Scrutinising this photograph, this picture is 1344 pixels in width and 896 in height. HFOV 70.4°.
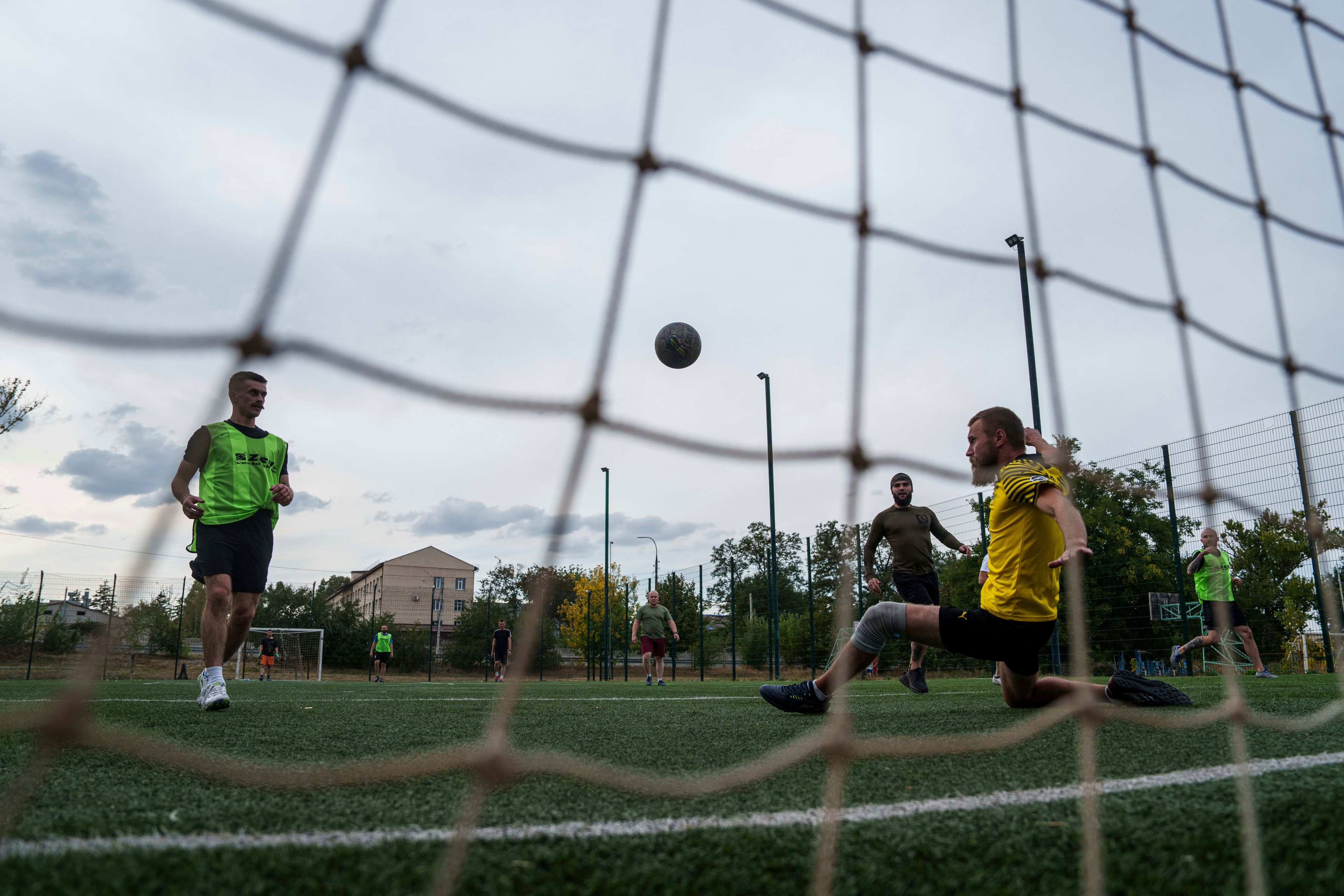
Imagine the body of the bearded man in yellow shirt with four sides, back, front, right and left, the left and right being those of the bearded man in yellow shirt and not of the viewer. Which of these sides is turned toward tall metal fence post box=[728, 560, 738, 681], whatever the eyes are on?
right

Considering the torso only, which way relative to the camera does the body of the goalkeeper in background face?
toward the camera

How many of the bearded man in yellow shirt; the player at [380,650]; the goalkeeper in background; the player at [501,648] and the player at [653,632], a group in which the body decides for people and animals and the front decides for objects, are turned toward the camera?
4

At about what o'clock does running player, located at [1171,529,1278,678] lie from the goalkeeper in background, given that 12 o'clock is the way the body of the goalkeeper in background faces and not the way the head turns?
The running player is roughly at 11 o'clock from the goalkeeper in background.

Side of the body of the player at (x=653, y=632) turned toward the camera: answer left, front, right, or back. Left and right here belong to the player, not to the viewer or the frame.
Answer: front

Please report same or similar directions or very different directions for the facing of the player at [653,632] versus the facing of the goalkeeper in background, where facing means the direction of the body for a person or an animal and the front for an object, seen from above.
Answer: same or similar directions

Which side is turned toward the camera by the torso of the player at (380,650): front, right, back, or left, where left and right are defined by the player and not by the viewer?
front

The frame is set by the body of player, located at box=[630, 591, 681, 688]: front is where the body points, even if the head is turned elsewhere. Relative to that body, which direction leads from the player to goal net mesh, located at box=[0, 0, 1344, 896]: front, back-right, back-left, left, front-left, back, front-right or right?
front

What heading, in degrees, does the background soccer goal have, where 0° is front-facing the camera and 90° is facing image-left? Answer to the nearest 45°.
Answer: approximately 0°

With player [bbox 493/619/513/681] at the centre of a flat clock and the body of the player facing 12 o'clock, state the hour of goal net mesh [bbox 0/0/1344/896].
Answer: The goal net mesh is roughly at 12 o'clock from the player.

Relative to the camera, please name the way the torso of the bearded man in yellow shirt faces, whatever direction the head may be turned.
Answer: to the viewer's left

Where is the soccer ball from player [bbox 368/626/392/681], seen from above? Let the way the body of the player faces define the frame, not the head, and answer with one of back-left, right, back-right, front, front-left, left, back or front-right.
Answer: front

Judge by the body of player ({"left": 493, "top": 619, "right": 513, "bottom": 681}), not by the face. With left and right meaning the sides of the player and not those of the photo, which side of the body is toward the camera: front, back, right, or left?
front
